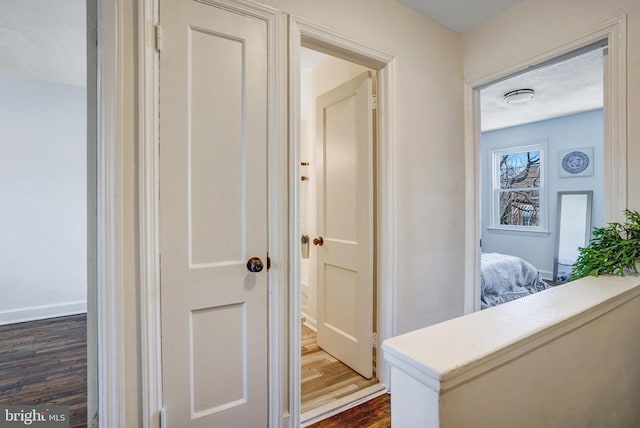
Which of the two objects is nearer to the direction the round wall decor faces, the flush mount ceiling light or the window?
the flush mount ceiling light

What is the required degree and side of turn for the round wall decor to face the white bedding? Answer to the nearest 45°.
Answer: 0° — it already faces it

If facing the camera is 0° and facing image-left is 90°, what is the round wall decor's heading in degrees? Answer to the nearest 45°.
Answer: approximately 0°

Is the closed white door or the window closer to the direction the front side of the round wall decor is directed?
the closed white door

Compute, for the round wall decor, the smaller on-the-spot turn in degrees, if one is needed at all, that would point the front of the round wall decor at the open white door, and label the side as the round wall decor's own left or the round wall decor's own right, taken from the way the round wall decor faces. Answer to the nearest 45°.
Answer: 0° — it already faces it

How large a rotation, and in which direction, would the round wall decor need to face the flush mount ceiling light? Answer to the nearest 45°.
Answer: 0° — it already faces it

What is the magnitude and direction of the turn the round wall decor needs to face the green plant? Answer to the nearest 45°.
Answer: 0° — it already faces it
